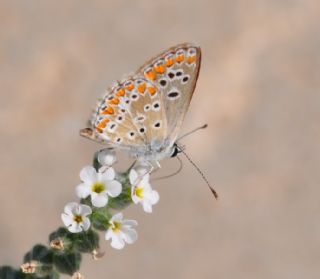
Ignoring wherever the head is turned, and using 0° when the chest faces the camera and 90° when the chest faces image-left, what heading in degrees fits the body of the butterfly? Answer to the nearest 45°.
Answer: approximately 270°

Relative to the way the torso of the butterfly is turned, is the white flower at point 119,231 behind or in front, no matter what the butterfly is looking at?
behind

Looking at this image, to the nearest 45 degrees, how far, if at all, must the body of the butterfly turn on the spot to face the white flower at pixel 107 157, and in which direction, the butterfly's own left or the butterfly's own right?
approximately 180°

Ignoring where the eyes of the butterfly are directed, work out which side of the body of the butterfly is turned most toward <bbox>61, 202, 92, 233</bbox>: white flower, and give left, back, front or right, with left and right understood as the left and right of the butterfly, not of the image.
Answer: back
